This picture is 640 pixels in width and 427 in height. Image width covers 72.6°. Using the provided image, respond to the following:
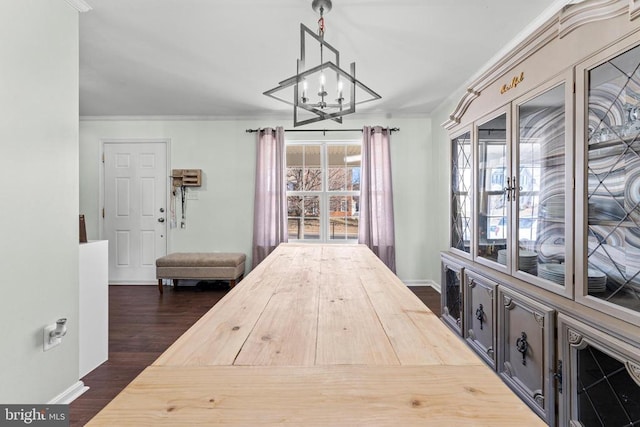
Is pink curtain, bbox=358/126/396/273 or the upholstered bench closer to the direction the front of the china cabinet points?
the upholstered bench

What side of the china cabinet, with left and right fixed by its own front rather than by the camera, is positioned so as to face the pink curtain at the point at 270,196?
right

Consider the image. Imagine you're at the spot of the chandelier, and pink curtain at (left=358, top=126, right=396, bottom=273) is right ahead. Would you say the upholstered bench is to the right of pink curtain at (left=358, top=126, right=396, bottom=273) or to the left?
left

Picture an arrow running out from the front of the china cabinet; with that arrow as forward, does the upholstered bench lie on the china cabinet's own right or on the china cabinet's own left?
on the china cabinet's own right

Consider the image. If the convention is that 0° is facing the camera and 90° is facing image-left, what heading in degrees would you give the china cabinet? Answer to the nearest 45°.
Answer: approximately 45°

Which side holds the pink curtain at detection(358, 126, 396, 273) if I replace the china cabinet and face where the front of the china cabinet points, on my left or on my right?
on my right

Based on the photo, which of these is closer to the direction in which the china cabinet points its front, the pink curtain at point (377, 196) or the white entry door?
the white entry door

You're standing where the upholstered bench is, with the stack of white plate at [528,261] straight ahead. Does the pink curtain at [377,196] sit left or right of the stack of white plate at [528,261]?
left
